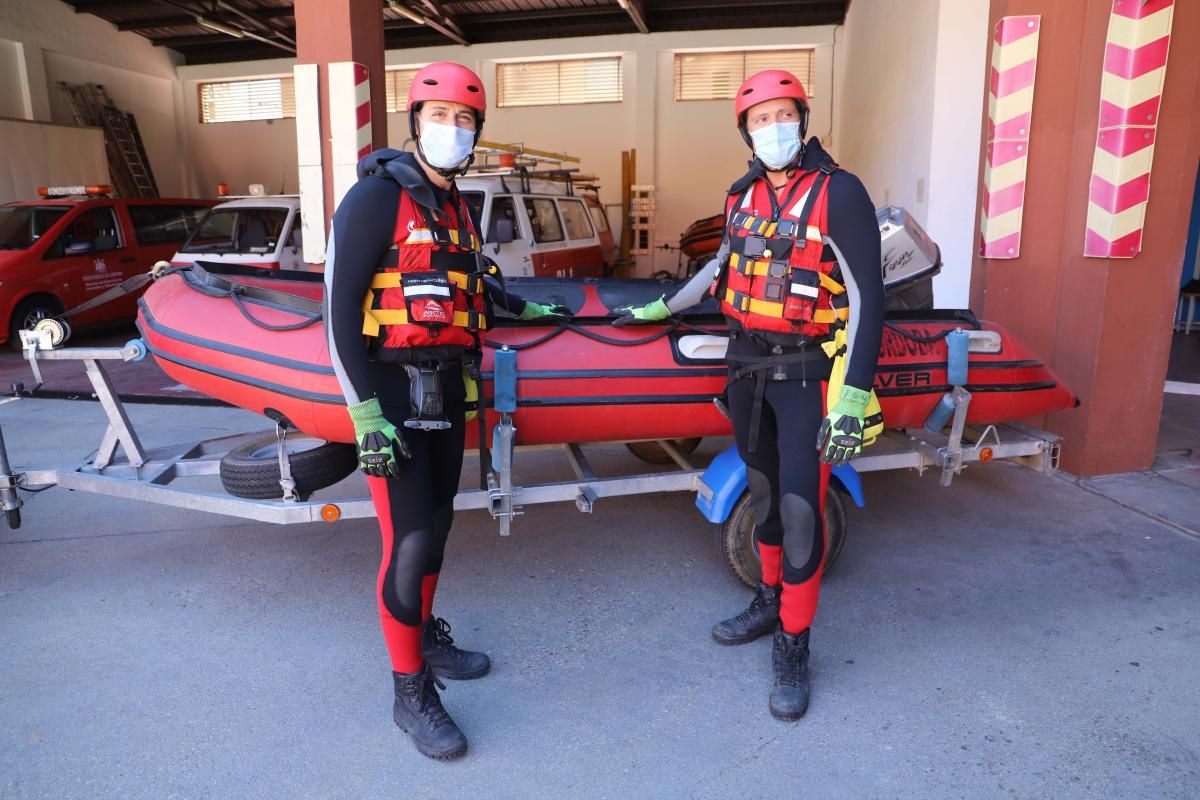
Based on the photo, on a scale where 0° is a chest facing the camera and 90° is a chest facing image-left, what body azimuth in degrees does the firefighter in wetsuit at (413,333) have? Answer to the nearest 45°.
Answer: approximately 315°

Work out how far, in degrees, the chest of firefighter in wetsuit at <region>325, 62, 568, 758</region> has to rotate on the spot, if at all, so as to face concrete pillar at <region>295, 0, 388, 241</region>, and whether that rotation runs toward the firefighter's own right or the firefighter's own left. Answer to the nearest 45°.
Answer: approximately 135° to the firefighter's own left

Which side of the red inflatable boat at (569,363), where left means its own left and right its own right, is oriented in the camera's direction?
left

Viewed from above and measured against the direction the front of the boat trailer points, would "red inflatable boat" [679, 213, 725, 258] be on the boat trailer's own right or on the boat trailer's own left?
on the boat trailer's own right

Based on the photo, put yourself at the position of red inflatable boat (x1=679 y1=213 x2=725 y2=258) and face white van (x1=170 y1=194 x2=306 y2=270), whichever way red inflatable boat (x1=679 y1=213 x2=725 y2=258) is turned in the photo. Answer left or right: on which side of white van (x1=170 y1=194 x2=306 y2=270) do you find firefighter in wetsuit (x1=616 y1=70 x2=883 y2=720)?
left

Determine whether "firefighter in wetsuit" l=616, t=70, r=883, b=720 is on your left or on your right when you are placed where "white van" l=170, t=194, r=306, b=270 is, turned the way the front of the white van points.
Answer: on your left

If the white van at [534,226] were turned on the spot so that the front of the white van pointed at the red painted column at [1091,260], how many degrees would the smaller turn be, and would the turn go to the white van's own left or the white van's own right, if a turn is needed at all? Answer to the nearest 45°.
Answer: approximately 90° to the white van's own left

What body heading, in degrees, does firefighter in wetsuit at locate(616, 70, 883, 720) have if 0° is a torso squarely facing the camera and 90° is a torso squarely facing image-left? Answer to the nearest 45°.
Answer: approximately 45°

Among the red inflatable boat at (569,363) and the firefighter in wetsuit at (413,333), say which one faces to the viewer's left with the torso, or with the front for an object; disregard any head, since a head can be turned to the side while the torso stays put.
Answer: the red inflatable boat

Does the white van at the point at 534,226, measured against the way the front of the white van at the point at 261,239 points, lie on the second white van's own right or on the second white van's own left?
on the second white van's own left

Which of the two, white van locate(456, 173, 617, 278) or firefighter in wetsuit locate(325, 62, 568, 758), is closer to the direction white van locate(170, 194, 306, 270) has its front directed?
the firefighter in wetsuit

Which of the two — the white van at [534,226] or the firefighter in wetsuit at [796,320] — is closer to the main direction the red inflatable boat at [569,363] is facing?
the white van

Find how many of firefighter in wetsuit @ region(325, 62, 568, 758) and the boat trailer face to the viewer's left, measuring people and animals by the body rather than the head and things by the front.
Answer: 1

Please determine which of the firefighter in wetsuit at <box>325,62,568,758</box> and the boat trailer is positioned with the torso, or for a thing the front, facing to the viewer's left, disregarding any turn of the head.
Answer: the boat trailer

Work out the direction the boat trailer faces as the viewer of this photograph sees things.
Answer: facing to the left of the viewer
